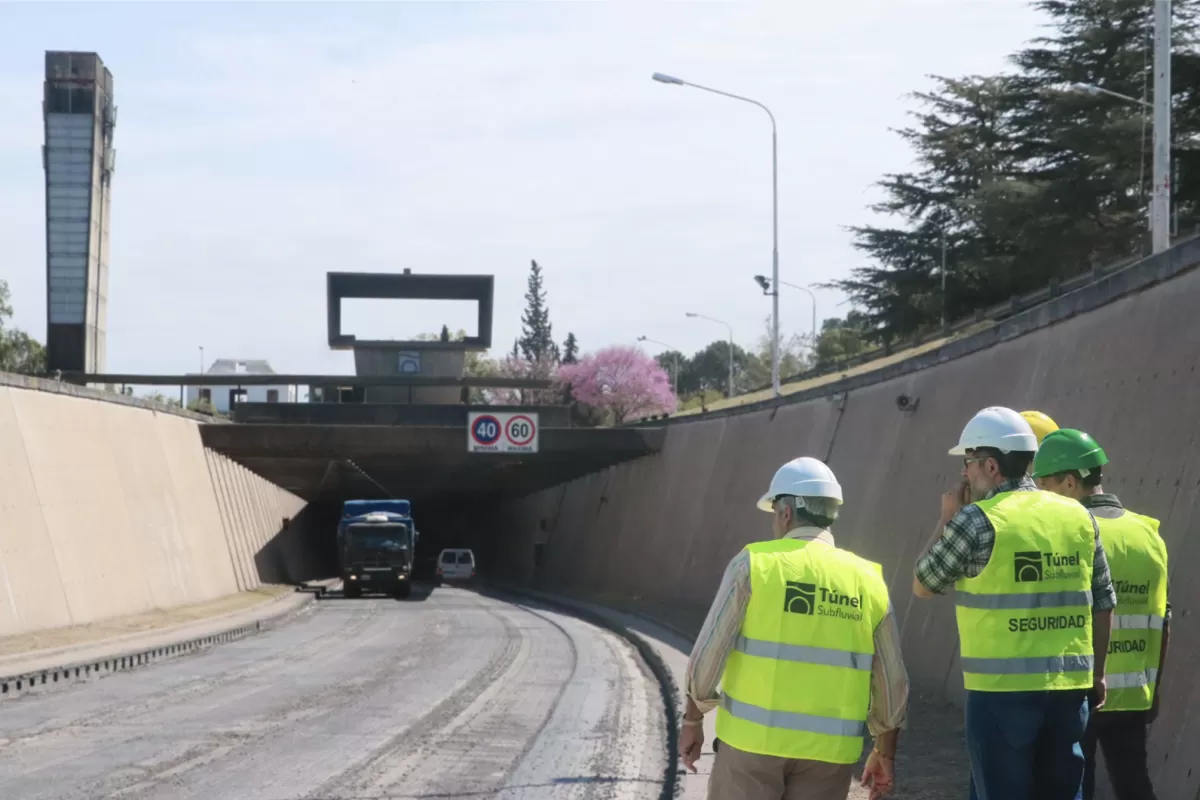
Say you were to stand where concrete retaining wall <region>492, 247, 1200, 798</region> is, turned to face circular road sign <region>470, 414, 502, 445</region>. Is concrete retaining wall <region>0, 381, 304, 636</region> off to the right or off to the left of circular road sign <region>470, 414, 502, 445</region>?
left

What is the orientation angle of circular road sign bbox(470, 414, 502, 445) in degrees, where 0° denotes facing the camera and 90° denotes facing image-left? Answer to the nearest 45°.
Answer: approximately 0°

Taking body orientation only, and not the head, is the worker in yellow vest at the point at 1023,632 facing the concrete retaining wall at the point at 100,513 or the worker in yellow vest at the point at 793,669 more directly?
the concrete retaining wall

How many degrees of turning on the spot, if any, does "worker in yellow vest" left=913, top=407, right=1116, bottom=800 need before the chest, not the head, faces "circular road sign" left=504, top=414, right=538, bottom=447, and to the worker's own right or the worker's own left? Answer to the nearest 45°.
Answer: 0° — they already face it

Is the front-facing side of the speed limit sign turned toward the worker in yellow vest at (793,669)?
yes

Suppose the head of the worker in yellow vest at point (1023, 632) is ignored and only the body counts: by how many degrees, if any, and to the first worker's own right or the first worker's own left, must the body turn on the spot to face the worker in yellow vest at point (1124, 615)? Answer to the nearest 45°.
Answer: approximately 90° to the first worker's own right

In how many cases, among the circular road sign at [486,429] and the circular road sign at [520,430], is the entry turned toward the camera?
2

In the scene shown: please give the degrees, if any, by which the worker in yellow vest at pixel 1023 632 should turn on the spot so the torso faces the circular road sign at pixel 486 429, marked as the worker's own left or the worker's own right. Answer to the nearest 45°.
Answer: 0° — they already face it

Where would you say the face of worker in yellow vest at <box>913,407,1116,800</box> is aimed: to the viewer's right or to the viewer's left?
to the viewer's left

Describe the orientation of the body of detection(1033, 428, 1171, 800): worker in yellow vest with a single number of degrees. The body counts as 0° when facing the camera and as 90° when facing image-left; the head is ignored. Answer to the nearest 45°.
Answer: approximately 135°

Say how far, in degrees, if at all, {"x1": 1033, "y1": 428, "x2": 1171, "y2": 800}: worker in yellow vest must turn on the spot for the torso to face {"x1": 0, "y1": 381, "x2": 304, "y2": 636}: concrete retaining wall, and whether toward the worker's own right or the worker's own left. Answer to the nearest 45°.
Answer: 0° — they already face it
